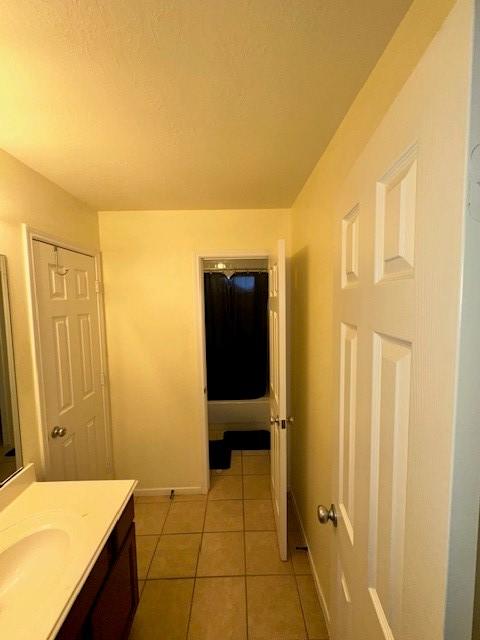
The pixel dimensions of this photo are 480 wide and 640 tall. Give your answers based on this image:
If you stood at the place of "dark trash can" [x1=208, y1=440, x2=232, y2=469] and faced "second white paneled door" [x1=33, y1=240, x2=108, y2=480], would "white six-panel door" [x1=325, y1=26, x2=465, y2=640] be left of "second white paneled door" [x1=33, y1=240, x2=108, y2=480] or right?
left

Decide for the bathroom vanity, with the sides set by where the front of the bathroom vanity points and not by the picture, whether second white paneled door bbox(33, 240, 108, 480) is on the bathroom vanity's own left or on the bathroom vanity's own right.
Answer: on the bathroom vanity's own left

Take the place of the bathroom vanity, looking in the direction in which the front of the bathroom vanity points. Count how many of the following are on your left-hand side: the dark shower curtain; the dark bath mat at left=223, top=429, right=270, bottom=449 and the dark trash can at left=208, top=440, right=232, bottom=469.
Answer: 3

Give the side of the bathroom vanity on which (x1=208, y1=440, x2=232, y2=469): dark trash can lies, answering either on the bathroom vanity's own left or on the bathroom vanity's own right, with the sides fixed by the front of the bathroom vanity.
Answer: on the bathroom vanity's own left

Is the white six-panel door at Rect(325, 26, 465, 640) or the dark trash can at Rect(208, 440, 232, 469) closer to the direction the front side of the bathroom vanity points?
the white six-panel door

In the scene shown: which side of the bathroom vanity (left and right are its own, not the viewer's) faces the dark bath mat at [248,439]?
left

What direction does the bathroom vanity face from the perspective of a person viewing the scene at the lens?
facing the viewer and to the right of the viewer

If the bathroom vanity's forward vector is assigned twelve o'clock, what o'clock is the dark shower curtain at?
The dark shower curtain is roughly at 9 o'clock from the bathroom vanity.

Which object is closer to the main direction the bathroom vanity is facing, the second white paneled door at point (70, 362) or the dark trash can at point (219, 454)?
the dark trash can

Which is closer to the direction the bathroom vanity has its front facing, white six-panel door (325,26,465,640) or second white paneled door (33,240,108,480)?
the white six-panel door
